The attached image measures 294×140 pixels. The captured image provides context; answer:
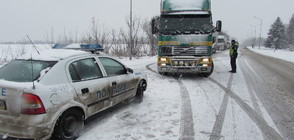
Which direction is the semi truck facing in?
toward the camera

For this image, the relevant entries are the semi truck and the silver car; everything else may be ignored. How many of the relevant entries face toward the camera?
1

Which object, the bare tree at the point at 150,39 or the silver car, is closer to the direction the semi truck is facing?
the silver car

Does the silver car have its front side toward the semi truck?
yes

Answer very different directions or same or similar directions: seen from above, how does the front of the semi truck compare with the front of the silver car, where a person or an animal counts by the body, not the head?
very different directions

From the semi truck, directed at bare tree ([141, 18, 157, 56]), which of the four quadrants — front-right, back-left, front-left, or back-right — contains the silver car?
back-left

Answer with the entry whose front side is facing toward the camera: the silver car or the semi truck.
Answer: the semi truck

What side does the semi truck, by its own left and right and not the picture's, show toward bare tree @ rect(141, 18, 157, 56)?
back

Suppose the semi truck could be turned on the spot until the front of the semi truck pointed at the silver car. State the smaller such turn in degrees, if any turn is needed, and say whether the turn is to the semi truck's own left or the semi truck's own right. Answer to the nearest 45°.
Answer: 0° — it already faces it

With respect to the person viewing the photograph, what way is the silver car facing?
facing away from the viewer and to the right of the viewer
